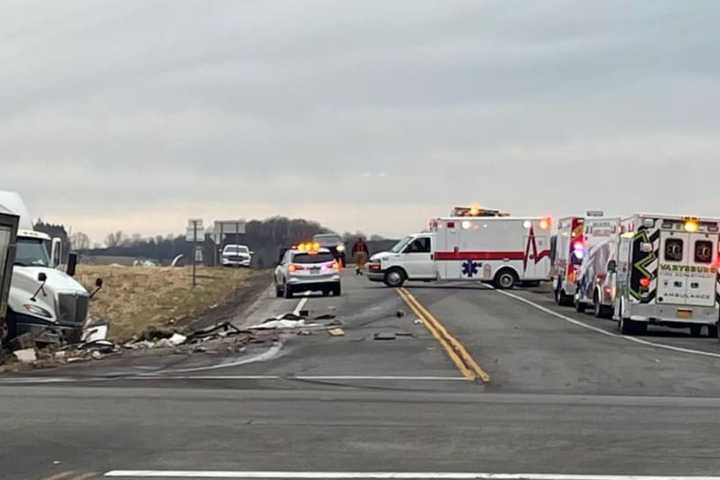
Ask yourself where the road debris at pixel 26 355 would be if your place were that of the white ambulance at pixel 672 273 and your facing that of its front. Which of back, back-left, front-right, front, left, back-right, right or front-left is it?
back-left

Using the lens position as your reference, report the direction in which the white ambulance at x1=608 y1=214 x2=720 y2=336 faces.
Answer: facing away from the viewer

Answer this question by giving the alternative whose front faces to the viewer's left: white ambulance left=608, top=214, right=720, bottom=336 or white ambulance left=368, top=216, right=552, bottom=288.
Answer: white ambulance left=368, top=216, right=552, bottom=288

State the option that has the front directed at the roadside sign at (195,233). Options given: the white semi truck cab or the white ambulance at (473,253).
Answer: the white ambulance

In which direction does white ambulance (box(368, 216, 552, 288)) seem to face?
to the viewer's left

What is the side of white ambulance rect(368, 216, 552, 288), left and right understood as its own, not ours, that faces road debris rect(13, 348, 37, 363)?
left

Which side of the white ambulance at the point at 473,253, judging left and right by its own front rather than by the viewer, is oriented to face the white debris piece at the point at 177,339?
left

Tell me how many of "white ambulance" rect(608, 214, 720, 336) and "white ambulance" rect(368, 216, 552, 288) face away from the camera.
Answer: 1

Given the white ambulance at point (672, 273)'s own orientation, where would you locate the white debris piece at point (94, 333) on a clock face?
The white debris piece is roughly at 8 o'clock from the white ambulance.

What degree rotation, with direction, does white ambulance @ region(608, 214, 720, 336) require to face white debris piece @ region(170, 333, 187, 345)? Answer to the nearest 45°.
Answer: approximately 135° to its left

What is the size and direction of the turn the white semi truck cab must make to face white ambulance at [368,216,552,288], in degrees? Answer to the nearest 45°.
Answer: approximately 90° to its left

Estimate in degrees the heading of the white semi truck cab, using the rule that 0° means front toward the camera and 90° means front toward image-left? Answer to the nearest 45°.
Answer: approximately 315°

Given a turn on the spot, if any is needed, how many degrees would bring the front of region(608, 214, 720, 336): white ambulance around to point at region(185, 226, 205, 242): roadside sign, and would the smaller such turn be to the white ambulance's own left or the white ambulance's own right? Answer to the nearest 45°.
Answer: approximately 45° to the white ambulance's own left

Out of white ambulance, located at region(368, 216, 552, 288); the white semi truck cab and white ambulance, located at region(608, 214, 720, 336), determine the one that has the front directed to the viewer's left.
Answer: white ambulance, located at region(368, 216, 552, 288)
